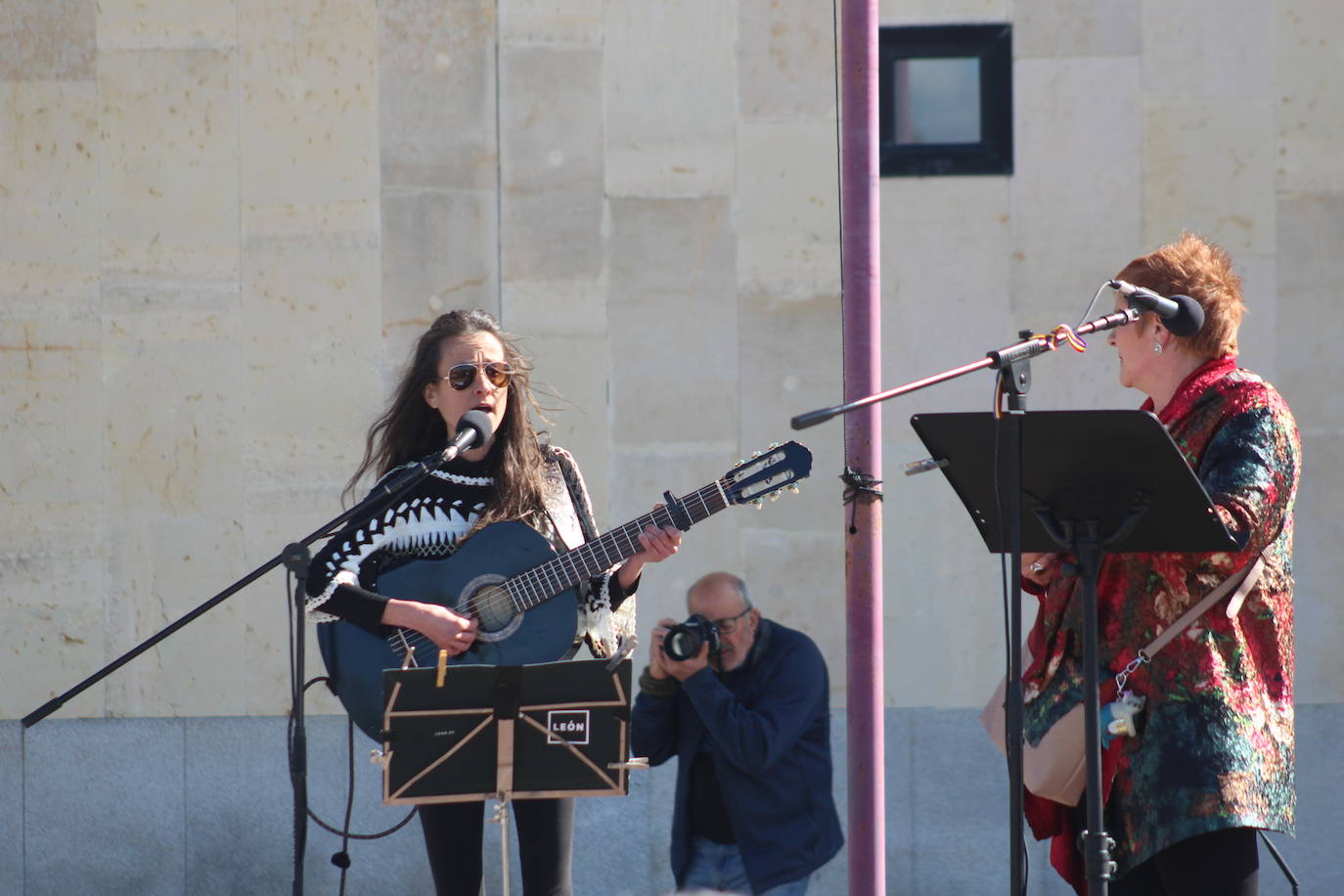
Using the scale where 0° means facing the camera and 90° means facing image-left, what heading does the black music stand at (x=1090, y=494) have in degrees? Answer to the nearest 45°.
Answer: approximately 225°

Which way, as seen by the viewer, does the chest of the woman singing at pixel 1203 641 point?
to the viewer's left

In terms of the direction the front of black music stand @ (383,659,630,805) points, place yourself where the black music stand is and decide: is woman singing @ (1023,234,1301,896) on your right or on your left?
on your right

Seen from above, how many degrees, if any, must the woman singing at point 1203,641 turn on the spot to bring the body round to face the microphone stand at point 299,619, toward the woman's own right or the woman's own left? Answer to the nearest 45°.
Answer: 0° — they already face it

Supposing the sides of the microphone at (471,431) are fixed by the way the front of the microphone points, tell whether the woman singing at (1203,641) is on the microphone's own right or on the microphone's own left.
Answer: on the microphone's own right

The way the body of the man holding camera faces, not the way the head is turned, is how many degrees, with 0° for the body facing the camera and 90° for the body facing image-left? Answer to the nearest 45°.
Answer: approximately 45°

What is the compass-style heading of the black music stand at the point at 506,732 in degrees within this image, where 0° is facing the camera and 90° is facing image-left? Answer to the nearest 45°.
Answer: approximately 180°

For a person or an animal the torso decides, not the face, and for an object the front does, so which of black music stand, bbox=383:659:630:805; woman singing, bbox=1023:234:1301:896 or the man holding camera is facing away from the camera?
the black music stand

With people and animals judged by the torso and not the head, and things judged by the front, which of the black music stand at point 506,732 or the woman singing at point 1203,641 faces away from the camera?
the black music stand

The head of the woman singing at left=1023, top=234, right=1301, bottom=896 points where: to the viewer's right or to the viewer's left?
to the viewer's left

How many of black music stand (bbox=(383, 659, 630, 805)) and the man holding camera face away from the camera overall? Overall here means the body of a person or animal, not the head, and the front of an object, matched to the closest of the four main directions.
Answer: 1
